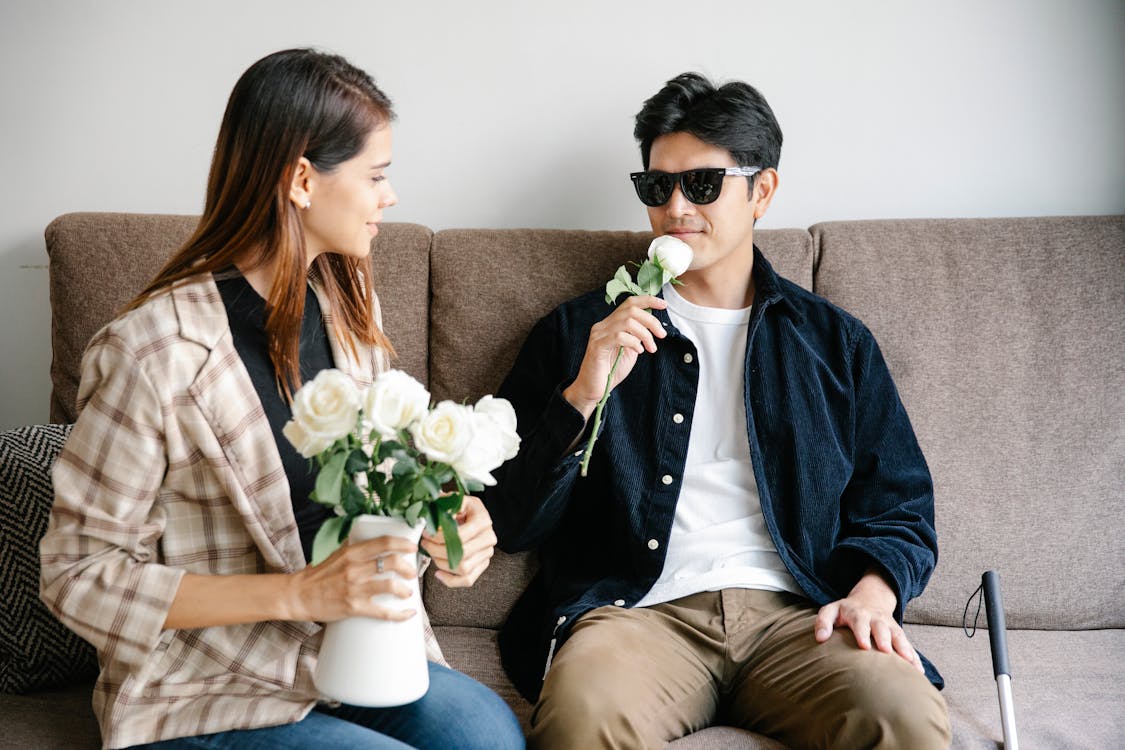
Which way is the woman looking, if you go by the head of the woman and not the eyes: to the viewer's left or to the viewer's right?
to the viewer's right

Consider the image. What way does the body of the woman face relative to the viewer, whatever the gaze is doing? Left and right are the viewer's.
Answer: facing the viewer and to the right of the viewer

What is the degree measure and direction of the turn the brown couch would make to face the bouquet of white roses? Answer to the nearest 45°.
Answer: approximately 45° to its right

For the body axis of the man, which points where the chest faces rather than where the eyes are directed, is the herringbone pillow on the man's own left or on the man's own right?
on the man's own right

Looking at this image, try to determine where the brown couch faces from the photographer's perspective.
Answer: facing the viewer

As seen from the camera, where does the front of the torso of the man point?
toward the camera

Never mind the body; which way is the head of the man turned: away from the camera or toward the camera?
toward the camera

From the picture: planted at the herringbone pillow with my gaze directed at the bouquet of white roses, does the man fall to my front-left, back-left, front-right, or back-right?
front-left

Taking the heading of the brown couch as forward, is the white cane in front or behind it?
in front

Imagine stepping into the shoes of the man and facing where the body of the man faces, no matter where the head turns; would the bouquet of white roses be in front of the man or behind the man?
in front
